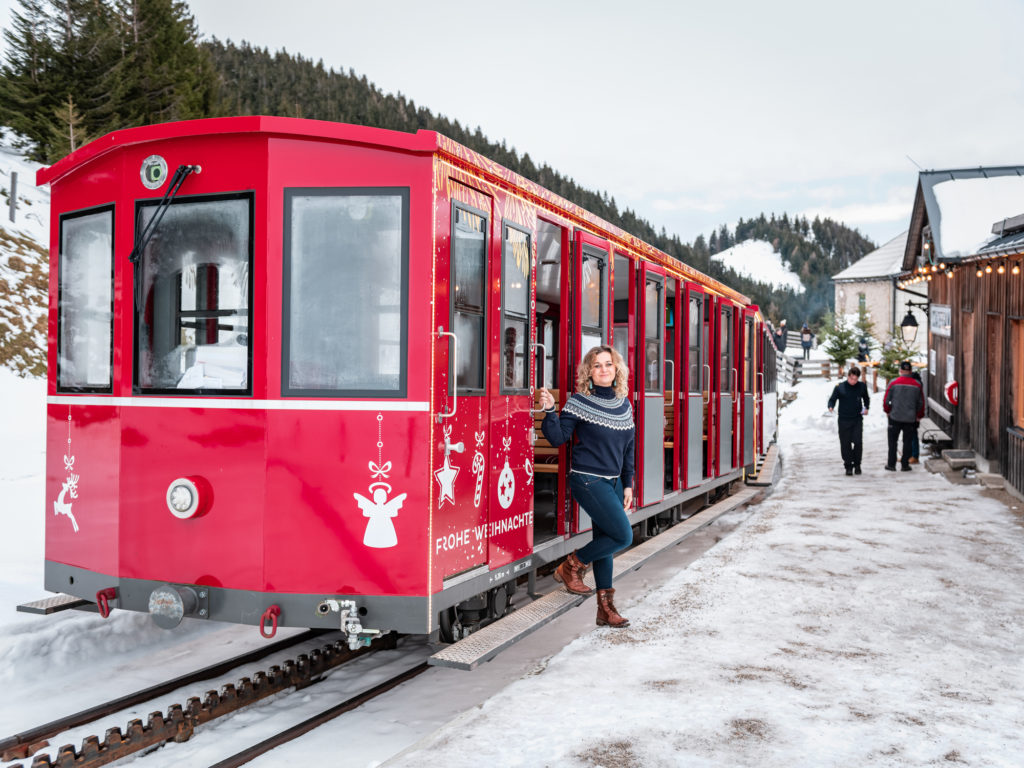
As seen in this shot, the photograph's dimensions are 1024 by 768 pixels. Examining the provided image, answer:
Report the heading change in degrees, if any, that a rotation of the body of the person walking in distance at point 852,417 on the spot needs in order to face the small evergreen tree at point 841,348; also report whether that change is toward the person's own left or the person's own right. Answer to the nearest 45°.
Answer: approximately 180°

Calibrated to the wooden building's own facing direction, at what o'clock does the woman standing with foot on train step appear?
The woman standing with foot on train step is roughly at 11 o'clock from the wooden building.

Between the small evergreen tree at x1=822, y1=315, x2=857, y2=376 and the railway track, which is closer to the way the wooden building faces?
the railway track

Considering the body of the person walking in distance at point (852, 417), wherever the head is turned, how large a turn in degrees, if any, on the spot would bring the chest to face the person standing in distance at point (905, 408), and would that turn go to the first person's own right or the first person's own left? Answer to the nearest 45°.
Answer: approximately 135° to the first person's own left

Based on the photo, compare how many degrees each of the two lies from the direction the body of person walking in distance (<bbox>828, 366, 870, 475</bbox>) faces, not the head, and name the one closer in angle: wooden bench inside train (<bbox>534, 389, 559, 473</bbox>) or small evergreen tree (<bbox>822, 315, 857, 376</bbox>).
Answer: the wooden bench inside train

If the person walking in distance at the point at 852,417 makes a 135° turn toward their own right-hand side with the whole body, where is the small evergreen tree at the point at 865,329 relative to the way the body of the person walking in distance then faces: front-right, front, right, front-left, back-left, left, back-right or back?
front-right

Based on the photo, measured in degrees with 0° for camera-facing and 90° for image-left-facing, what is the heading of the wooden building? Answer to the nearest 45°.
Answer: approximately 45°

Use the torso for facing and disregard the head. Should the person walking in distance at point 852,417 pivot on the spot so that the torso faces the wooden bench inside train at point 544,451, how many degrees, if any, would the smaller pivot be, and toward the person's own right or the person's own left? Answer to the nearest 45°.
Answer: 0° — they already face it

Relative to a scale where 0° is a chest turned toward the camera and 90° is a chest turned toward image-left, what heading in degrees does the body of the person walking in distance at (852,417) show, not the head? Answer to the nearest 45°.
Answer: approximately 0°
